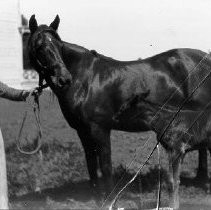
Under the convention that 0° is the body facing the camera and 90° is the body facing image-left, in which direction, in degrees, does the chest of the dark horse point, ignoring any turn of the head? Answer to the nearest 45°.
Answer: approximately 90°
